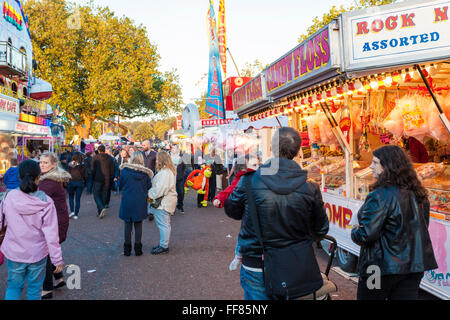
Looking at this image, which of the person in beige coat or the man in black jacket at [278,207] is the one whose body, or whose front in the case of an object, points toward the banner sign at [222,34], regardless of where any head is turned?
the man in black jacket

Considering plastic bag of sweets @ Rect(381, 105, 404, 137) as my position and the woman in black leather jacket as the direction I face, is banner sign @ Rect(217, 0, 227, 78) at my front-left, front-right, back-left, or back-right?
back-right

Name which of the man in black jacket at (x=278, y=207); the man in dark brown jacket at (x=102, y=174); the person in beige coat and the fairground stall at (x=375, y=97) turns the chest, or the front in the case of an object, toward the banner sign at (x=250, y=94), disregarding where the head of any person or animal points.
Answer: the man in black jacket at (x=278, y=207)

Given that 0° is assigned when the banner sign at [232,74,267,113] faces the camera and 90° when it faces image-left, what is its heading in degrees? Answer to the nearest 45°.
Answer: approximately 45°

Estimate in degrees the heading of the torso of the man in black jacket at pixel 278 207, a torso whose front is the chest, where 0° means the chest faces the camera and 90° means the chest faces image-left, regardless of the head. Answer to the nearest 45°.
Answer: approximately 180°
